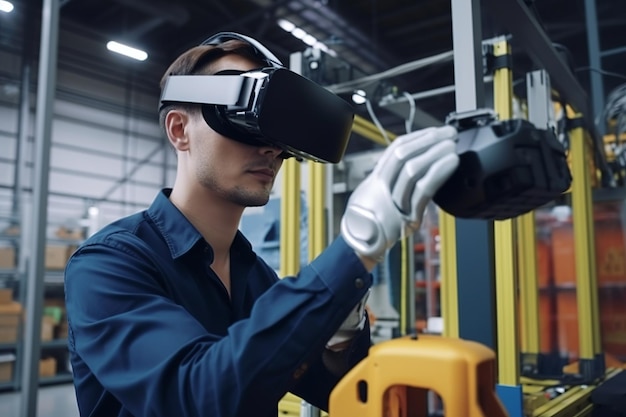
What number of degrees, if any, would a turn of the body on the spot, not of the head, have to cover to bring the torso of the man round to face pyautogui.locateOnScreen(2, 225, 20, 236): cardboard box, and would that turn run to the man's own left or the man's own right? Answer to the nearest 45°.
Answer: approximately 180°

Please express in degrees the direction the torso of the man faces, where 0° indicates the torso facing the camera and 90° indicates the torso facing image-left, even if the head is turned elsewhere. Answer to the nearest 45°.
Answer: approximately 315°

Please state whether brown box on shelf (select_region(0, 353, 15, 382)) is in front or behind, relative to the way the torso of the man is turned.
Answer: behind

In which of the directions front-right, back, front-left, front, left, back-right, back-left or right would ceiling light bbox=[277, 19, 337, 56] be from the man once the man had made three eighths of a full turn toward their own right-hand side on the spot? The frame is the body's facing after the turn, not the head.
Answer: right

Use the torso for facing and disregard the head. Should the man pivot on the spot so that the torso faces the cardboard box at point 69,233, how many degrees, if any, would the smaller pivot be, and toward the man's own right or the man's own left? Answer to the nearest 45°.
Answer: approximately 135° to the man's own left

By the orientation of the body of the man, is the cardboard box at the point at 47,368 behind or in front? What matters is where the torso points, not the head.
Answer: behind

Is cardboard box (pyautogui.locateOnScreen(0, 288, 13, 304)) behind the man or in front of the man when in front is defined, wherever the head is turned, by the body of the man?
behind
